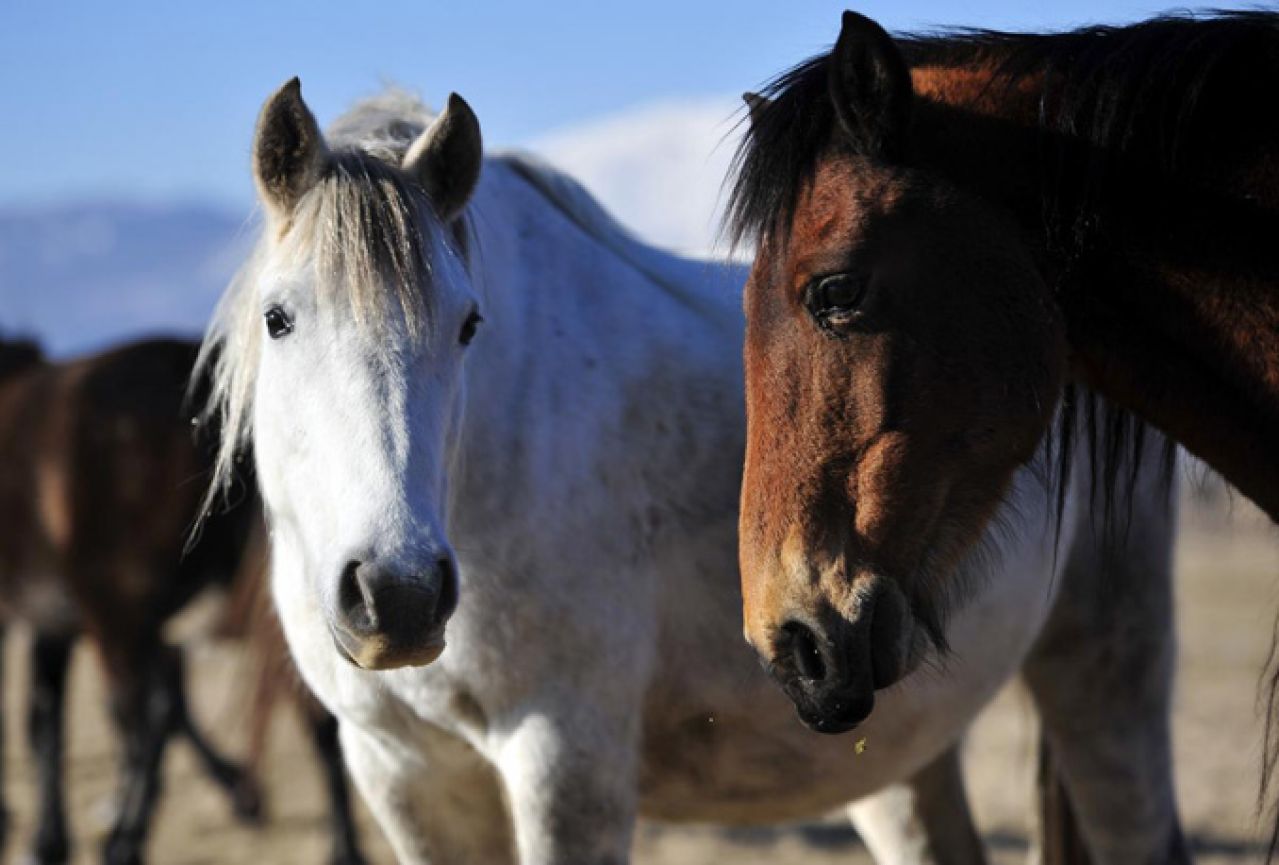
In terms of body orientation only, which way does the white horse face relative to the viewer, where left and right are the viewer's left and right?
facing the viewer and to the left of the viewer

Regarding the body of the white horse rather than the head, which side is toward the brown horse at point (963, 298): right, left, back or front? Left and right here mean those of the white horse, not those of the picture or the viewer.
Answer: left

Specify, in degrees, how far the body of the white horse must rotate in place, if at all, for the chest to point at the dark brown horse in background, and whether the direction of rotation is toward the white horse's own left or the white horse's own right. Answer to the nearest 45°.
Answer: approximately 90° to the white horse's own right
